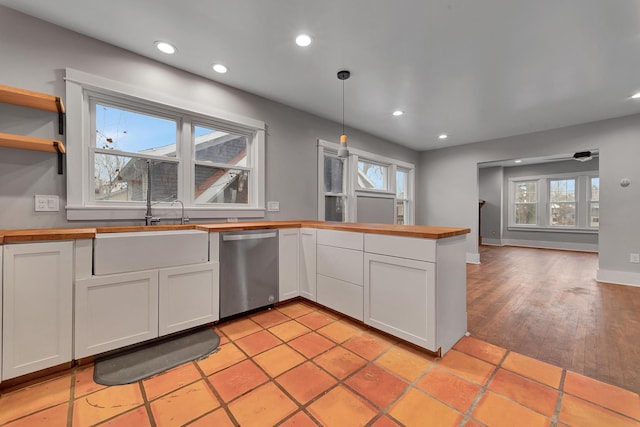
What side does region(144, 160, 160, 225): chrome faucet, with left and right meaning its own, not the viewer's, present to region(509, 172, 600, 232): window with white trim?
left

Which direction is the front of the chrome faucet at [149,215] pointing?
toward the camera

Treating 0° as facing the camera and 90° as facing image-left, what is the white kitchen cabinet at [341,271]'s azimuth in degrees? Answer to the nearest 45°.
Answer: approximately 45°

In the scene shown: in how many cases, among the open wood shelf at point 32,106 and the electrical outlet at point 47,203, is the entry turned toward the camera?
2

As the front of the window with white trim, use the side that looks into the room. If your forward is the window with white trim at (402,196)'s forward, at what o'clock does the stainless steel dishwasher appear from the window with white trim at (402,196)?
The stainless steel dishwasher is roughly at 2 o'clock from the window with white trim.

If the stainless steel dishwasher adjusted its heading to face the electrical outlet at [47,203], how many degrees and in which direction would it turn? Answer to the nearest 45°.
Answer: approximately 135° to its right

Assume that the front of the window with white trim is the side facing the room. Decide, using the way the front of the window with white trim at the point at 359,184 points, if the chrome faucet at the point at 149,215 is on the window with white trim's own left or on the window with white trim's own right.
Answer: on the window with white trim's own right

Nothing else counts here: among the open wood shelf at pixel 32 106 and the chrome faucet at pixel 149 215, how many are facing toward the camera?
2

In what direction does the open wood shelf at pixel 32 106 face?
toward the camera

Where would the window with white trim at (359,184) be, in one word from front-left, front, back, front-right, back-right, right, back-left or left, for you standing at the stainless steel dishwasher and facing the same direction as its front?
left

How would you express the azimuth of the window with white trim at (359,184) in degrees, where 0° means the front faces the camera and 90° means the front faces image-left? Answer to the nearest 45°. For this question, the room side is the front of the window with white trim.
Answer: approximately 315°

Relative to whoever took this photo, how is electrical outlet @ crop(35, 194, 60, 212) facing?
facing the viewer

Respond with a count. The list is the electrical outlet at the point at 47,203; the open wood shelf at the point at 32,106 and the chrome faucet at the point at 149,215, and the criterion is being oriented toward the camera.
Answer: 3
